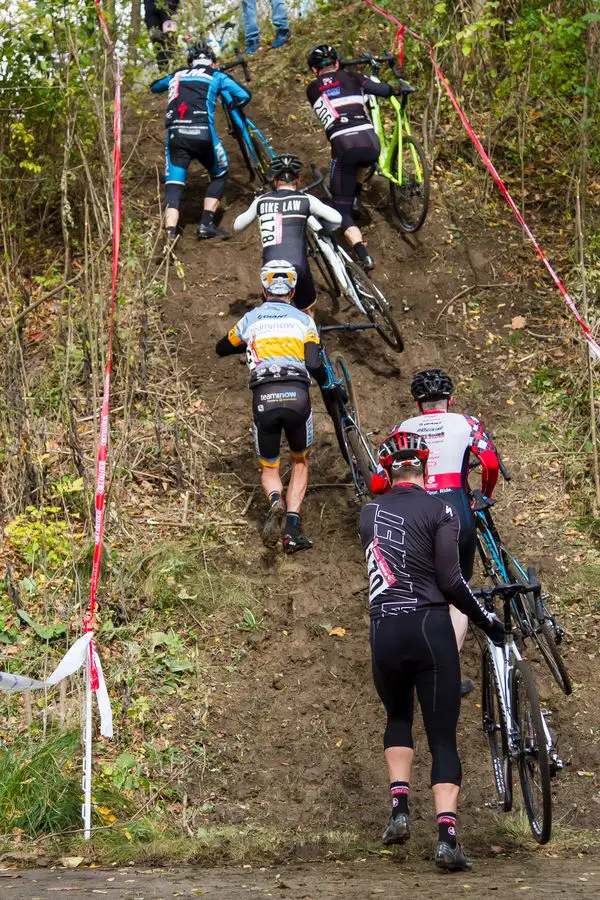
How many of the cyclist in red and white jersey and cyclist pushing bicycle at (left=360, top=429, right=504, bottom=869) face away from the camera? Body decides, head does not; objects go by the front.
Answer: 2

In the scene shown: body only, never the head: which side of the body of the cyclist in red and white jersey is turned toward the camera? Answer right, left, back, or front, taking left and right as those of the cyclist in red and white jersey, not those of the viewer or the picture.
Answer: back

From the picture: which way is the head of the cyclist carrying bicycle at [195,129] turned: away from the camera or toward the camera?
away from the camera

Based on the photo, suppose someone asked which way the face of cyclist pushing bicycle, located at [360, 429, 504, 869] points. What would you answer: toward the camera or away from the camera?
away from the camera

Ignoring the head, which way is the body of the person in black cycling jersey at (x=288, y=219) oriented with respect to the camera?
away from the camera

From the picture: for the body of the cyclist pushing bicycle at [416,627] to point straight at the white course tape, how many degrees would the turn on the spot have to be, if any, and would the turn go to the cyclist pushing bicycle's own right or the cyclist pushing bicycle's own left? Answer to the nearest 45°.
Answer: approximately 90° to the cyclist pushing bicycle's own left

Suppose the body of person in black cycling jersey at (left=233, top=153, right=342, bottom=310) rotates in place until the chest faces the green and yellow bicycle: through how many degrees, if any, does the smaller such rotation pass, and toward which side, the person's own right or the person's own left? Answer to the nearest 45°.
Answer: approximately 45° to the person's own right

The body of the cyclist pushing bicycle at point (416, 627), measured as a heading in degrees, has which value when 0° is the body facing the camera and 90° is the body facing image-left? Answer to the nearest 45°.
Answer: approximately 180°

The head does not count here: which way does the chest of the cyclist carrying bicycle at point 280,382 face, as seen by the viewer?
away from the camera

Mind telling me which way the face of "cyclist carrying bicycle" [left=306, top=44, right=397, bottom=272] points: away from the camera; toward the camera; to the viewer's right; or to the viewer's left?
away from the camera

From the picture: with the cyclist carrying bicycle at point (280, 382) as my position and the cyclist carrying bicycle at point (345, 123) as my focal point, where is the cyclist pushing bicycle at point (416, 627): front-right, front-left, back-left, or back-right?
back-right
